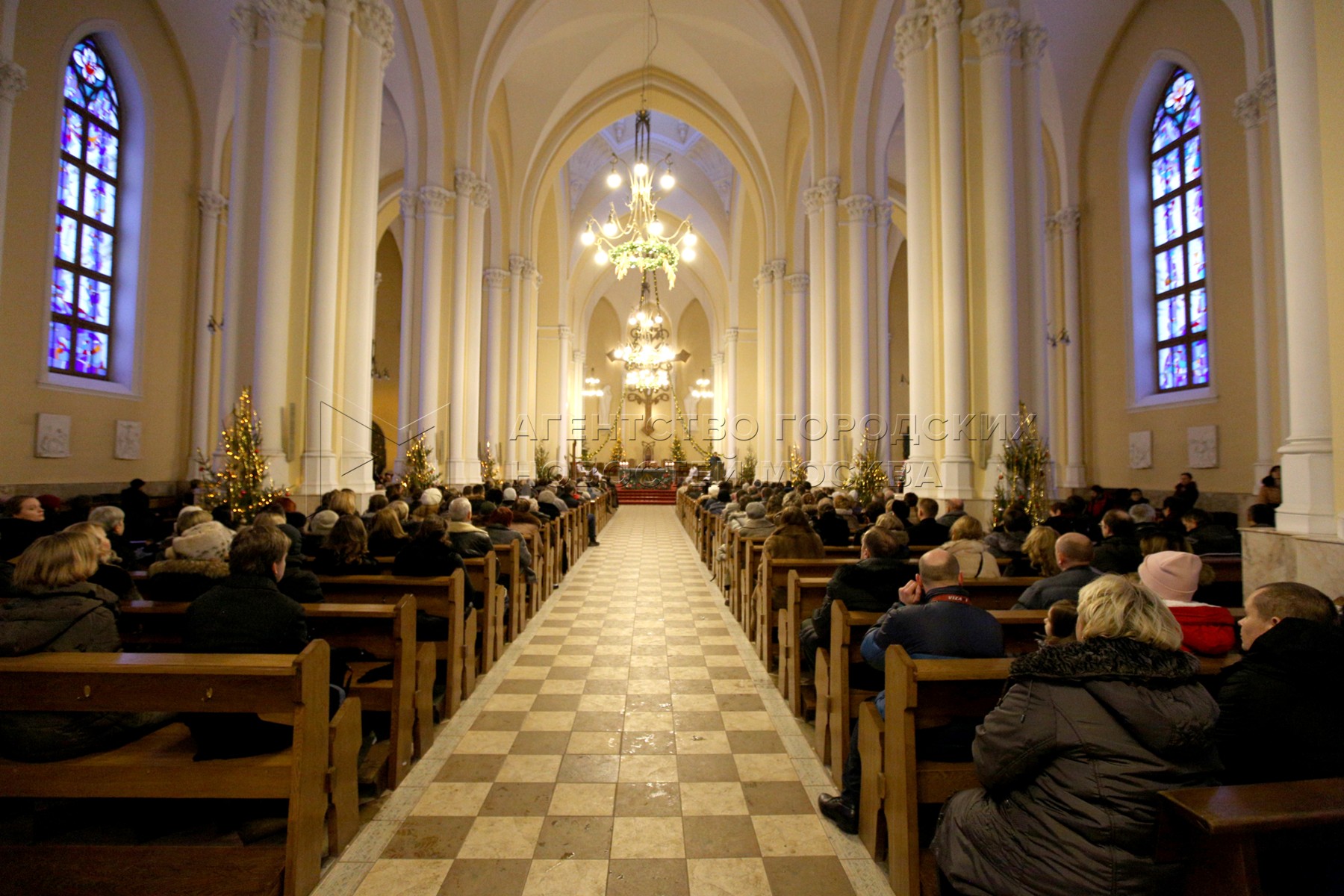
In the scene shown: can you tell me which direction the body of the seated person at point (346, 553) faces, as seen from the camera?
away from the camera

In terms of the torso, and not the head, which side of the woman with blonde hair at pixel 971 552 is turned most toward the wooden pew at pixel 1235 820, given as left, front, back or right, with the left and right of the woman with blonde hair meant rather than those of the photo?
back

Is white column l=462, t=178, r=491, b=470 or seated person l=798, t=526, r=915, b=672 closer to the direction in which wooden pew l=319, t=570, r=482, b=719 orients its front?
the white column

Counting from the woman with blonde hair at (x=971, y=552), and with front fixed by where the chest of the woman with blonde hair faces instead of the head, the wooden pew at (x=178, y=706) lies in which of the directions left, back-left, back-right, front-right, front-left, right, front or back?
back-left

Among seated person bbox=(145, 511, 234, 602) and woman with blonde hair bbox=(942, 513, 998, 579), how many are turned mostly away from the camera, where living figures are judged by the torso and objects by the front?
2

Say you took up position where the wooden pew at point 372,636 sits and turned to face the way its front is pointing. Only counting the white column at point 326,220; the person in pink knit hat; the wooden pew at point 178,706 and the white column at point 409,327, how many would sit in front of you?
2

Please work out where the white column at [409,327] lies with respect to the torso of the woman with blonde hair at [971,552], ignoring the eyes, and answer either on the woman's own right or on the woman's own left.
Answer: on the woman's own left

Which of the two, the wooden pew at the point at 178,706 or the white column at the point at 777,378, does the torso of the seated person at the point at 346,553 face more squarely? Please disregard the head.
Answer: the white column

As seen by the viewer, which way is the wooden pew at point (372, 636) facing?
away from the camera

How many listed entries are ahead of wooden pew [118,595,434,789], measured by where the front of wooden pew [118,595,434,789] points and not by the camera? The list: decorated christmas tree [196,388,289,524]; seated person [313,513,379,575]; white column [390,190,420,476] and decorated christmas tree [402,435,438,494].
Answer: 4

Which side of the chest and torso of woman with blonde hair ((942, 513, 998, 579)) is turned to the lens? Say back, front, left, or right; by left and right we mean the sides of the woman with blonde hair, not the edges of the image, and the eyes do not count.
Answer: back

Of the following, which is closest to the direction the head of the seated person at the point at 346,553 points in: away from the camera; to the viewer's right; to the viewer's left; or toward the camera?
away from the camera

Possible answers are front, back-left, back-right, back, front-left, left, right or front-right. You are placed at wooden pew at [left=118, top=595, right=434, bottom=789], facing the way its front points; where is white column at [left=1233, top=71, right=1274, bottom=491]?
right

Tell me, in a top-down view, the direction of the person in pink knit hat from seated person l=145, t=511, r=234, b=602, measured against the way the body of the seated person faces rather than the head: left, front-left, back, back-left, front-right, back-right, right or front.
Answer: back-right

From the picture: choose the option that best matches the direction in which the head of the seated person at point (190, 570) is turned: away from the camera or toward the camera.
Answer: away from the camera

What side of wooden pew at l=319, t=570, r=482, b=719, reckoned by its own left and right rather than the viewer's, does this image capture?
back
